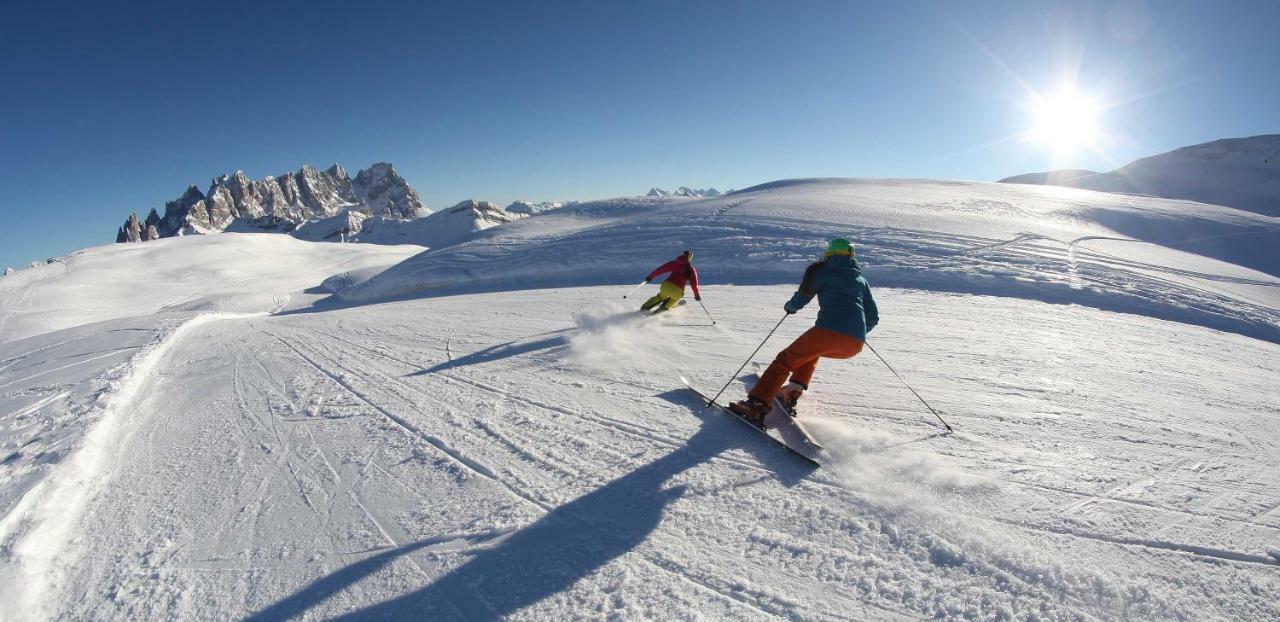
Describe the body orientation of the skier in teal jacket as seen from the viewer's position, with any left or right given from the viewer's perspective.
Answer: facing away from the viewer and to the left of the viewer

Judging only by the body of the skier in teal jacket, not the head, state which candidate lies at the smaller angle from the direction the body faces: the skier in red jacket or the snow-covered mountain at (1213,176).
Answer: the skier in red jacket

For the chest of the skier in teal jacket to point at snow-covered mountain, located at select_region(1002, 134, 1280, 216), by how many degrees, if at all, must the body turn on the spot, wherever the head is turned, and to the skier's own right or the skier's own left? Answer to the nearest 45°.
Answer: approximately 90° to the skier's own right
